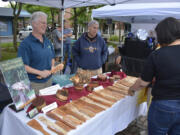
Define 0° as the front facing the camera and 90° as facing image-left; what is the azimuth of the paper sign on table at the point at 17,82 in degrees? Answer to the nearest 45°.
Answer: approximately 315°

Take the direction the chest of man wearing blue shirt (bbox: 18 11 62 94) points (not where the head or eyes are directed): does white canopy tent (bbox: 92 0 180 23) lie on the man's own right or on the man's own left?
on the man's own left

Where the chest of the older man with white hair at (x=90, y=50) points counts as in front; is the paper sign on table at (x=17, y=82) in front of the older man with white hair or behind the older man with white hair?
in front

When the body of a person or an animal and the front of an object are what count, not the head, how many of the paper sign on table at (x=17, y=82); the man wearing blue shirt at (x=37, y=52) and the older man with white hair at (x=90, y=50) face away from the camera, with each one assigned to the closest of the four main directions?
0

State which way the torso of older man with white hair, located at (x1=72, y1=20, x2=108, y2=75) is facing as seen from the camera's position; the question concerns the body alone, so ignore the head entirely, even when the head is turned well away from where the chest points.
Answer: toward the camera

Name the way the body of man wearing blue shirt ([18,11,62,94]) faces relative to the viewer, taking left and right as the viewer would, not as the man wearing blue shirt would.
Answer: facing the viewer and to the right of the viewer

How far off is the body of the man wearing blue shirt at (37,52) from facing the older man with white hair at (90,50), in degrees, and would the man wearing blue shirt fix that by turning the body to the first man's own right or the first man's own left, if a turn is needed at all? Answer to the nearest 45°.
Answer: approximately 90° to the first man's own left

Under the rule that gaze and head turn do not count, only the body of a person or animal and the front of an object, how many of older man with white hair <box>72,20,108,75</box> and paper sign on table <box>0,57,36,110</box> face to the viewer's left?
0

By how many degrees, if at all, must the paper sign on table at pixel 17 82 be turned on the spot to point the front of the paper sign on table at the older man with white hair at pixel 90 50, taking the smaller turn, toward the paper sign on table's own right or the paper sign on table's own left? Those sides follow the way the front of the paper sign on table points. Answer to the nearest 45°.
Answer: approximately 90° to the paper sign on table's own left
